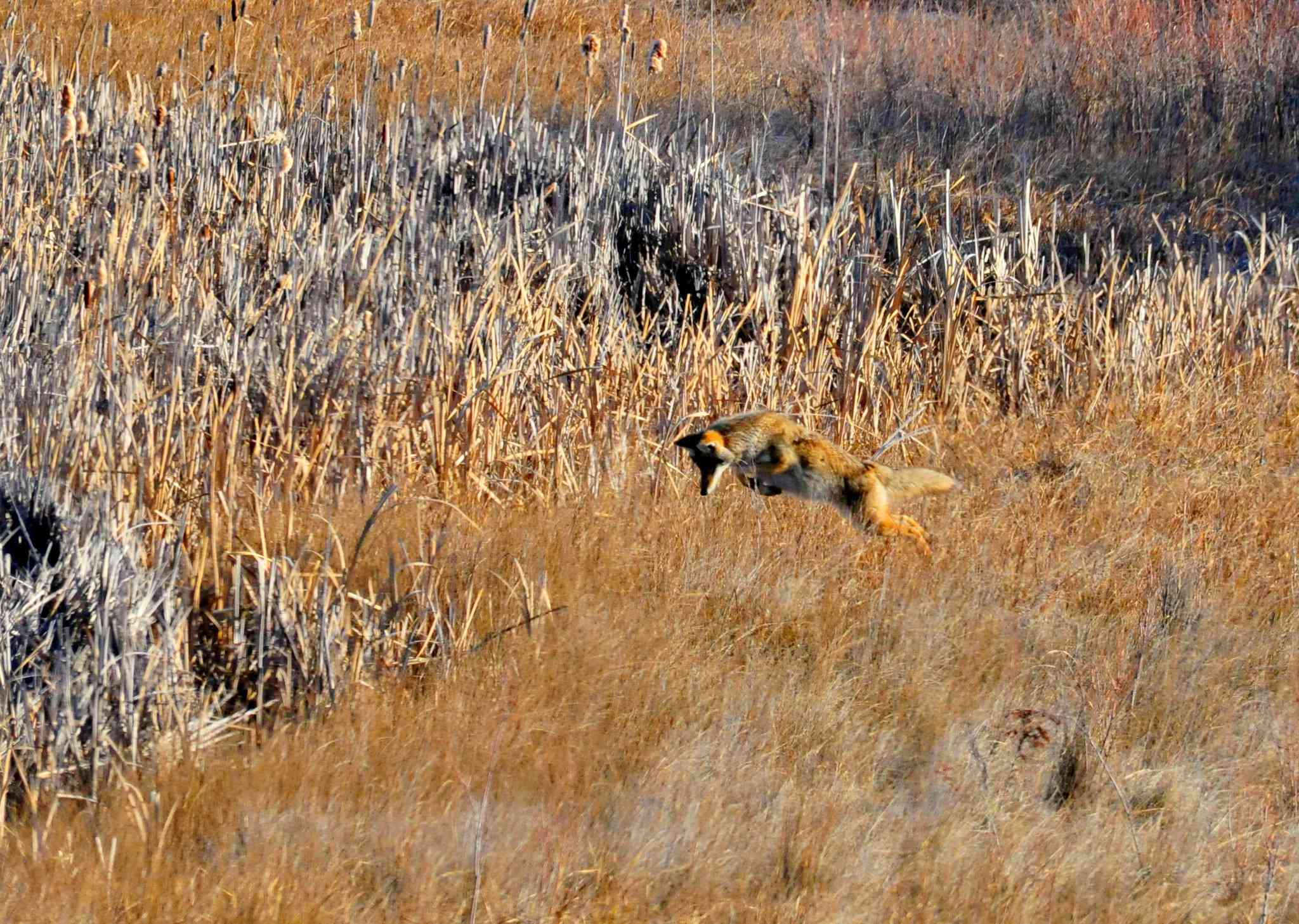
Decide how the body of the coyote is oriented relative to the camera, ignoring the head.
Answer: to the viewer's left
